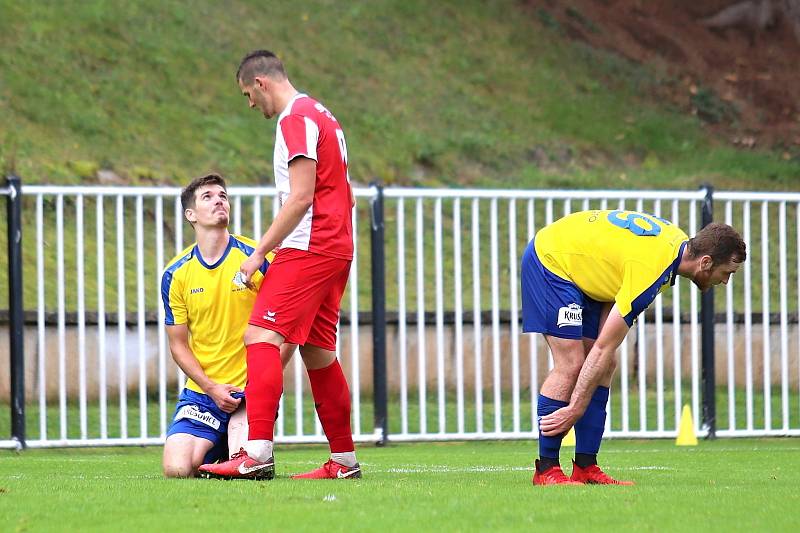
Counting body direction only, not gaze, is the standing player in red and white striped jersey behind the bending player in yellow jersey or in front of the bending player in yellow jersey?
behind

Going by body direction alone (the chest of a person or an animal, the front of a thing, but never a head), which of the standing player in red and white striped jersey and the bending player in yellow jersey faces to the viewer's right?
the bending player in yellow jersey

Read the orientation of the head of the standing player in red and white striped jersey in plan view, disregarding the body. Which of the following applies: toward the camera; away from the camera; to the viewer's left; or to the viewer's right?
to the viewer's left

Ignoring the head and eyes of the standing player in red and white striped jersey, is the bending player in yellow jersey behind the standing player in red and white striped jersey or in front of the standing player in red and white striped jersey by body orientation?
behind

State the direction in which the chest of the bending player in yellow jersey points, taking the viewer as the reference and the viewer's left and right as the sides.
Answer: facing to the right of the viewer

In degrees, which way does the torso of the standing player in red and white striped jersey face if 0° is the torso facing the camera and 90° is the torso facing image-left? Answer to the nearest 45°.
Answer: approximately 90°

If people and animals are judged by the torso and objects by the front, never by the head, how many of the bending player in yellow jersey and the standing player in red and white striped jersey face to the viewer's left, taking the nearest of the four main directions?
1

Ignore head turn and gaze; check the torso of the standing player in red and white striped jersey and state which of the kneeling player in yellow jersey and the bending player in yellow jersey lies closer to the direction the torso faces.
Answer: the kneeling player in yellow jersey

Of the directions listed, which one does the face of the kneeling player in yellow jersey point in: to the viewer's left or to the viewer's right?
to the viewer's right

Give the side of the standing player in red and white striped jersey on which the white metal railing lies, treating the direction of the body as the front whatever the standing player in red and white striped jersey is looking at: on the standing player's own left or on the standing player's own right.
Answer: on the standing player's own right

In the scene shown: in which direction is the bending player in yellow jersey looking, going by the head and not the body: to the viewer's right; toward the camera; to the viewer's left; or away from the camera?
to the viewer's right

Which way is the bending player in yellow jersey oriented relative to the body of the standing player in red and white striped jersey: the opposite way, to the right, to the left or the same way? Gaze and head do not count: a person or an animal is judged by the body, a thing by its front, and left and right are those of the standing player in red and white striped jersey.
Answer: the opposite way

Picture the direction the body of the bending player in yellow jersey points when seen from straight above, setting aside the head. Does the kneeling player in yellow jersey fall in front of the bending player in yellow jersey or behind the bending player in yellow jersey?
behind
